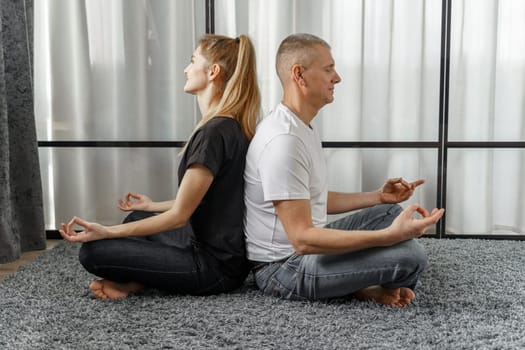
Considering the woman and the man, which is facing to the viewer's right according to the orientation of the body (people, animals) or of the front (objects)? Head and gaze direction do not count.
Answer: the man

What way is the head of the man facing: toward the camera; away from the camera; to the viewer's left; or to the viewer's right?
to the viewer's right

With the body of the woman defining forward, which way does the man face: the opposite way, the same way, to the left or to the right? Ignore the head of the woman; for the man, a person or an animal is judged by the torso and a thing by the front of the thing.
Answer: the opposite way

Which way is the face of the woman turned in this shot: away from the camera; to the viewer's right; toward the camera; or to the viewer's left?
to the viewer's left

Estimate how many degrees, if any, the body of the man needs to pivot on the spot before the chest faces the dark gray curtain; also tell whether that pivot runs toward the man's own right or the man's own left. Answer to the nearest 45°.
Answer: approximately 135° to the man's own left

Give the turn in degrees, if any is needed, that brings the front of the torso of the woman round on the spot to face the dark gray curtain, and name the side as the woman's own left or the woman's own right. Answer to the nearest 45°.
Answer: approximately 45° to the woman's own right

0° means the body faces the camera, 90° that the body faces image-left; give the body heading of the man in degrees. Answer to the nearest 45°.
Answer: approximately 270°

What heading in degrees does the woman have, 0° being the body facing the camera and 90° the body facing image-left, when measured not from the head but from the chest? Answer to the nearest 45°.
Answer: approximately 90°

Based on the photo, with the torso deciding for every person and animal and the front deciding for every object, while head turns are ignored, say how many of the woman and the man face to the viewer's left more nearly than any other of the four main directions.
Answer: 1
